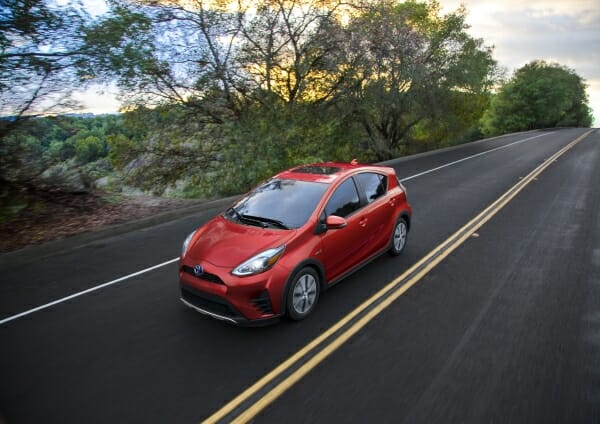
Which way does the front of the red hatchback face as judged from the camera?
facing the viewer and to the left of the viewer

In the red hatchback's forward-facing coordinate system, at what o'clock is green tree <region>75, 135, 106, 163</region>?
The green tree is roughly at 3 o'clock from the red hatchback.

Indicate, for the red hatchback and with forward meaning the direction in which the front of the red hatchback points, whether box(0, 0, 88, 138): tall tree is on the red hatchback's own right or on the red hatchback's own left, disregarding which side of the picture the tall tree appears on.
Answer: on the red hatchback's own right

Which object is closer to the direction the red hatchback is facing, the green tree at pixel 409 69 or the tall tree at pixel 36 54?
the tall tree

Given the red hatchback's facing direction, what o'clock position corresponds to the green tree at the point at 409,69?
The green tree is roughly at 5 o'clock from the red hatchback.
